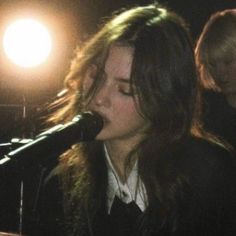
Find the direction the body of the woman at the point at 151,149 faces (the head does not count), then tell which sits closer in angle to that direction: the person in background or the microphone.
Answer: the microphone

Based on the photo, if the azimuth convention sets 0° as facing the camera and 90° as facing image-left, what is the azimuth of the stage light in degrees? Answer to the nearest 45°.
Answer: approximately 0°

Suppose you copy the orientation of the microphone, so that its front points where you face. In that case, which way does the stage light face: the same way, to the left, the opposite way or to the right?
to the right

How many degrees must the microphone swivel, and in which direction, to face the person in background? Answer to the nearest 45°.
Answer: approximately 45° to its left

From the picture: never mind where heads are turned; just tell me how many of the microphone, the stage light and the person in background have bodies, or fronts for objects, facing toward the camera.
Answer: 2

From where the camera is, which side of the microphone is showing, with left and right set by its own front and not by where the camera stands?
right

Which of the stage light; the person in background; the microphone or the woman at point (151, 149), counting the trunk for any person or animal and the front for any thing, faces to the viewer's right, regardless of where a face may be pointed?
the microphone

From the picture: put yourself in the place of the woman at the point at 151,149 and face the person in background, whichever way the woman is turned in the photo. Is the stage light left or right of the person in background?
left
